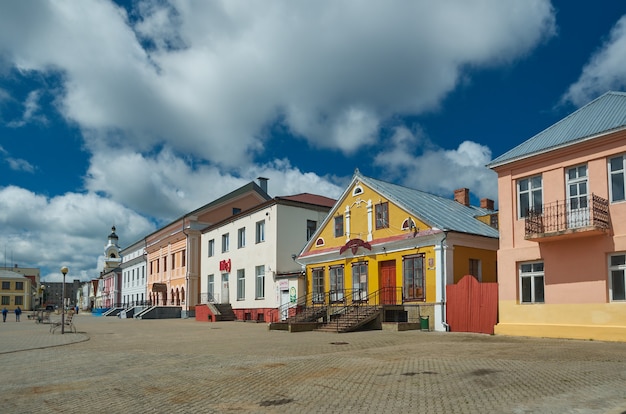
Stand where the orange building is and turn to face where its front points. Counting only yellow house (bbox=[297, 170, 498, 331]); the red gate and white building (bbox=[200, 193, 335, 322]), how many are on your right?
0

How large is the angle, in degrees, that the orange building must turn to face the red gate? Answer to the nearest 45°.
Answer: approximately 45° to its left

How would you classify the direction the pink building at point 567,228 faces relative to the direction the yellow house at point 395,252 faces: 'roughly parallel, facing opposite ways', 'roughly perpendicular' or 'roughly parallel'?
roughly parallel

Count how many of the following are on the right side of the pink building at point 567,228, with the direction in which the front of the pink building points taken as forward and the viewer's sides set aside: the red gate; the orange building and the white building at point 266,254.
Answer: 3

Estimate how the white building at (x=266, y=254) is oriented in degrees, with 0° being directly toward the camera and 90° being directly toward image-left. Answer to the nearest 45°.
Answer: approximately 45°

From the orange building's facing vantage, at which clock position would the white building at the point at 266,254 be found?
The white building is roughly at 10 o'clock from the orange building.

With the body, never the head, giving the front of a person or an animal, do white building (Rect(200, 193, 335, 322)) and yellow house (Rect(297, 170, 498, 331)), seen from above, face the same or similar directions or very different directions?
same or similar directions

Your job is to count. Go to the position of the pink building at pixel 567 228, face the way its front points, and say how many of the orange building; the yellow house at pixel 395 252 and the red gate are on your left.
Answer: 0

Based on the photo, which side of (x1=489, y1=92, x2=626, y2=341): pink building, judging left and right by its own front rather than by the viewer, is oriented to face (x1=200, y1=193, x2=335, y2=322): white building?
right

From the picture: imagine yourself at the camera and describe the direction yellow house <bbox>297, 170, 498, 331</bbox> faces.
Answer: facing the viewer and to the left of the viewer

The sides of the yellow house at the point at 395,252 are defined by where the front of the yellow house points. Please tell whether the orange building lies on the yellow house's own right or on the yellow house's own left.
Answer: on the yellow house's own right

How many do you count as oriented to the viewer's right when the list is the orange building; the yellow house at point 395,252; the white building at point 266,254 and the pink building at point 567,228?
0

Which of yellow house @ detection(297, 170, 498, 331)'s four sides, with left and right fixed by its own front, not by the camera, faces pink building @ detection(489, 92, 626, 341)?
left
